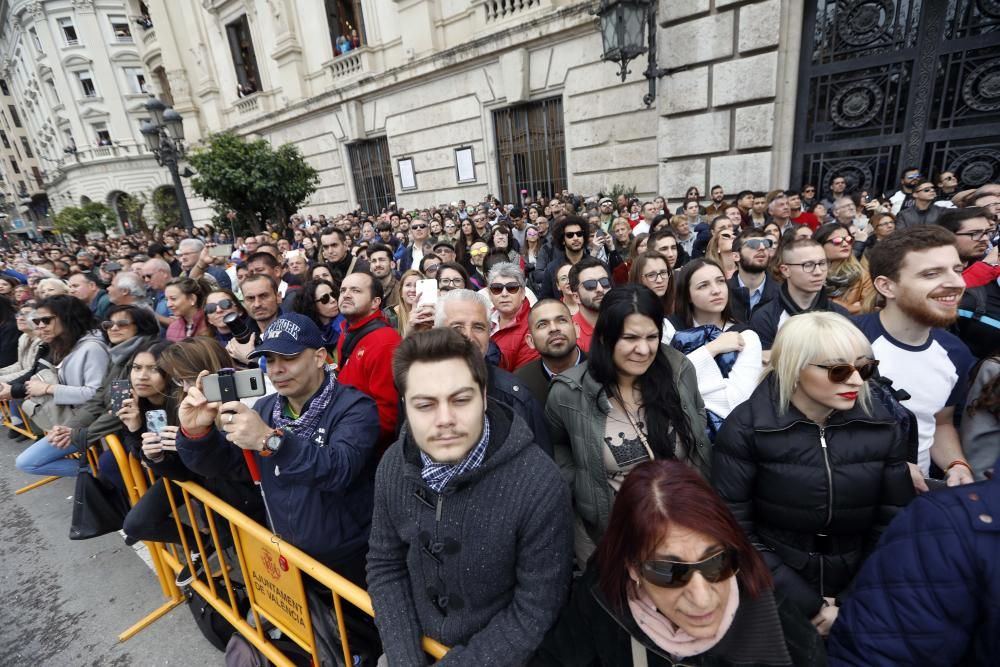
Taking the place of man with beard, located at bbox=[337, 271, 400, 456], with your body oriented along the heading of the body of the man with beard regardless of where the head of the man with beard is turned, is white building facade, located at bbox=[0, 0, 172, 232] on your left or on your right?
on your right

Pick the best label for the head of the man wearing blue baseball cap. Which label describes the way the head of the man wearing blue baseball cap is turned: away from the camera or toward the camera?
toward the camera

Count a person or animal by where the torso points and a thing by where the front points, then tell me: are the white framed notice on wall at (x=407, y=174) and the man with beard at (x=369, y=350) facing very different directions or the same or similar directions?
same or similar directions

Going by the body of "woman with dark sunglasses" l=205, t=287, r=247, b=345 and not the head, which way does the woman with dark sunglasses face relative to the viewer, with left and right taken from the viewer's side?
facing the viewer and to the left of the viewer

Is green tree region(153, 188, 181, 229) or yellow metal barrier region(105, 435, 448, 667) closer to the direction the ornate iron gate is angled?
the yellow metal barrier

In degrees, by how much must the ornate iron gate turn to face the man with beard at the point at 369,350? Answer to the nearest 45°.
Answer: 0° — it already faces them

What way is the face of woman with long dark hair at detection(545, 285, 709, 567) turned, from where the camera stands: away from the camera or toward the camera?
toward the camera

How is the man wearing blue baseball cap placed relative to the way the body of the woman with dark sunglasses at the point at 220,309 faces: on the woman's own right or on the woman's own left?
on the woman's own left

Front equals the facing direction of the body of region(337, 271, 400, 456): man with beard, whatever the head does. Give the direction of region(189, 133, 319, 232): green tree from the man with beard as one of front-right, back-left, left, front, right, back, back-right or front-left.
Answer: back-right

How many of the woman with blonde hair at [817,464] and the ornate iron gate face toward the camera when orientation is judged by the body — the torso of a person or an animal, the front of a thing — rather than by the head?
2

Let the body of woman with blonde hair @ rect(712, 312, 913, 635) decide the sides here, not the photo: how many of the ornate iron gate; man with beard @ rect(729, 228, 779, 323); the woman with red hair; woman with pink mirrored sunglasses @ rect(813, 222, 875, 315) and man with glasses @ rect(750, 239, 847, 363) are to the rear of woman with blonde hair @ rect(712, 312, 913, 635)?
4

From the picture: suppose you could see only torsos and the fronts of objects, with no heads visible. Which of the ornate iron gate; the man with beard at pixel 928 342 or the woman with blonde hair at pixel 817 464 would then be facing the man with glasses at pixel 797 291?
the ornate iron gate

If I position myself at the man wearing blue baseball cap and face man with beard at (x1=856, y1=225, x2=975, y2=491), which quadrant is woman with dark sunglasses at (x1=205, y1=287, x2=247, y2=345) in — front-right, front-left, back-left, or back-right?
back-left

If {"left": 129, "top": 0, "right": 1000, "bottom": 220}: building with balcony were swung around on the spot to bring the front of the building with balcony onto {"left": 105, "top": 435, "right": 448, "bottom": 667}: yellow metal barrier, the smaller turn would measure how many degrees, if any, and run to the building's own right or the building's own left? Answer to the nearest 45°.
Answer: approximately 45° to the building's own left

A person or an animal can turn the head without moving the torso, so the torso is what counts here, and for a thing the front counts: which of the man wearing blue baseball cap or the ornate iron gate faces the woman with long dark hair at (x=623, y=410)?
the ornate iron gate
